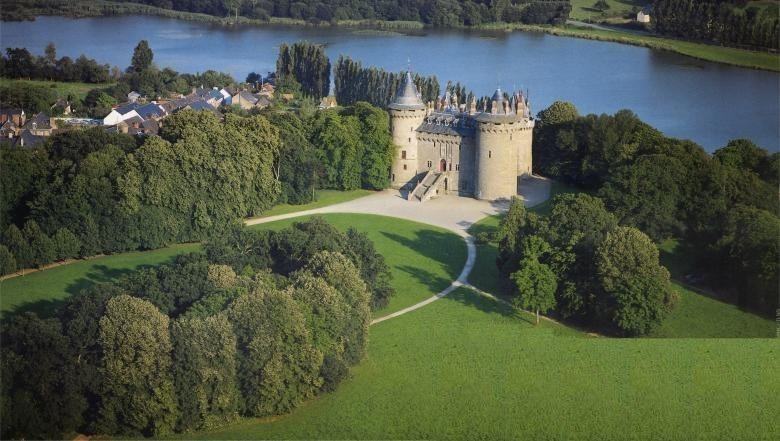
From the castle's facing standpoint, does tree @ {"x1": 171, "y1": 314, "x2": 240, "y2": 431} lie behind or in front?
in front

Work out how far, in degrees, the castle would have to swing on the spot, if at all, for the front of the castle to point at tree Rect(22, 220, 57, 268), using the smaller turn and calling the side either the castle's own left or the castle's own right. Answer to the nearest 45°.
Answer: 0° — it already faces it

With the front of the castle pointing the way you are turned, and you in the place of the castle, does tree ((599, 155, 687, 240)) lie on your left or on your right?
on your left

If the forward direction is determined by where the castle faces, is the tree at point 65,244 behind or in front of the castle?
in front

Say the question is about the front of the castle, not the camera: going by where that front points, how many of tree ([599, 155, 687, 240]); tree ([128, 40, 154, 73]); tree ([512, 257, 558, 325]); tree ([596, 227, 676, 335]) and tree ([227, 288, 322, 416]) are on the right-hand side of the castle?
1

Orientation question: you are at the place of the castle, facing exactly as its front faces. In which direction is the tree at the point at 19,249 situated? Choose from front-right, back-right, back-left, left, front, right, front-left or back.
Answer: front

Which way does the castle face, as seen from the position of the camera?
facing the viewer and to the left of the viewer

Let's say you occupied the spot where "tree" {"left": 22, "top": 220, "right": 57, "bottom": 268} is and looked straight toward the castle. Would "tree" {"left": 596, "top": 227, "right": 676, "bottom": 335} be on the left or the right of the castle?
right

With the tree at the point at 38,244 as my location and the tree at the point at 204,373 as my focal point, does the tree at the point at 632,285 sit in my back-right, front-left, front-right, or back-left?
front-left

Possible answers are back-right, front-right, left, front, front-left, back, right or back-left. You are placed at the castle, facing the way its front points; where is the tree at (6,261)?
front

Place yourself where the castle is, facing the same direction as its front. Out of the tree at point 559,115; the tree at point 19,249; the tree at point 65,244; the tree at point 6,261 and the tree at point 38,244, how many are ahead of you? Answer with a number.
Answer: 4

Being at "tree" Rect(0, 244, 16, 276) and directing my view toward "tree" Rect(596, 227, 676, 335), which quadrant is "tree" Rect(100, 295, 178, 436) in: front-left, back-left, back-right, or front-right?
front-right
